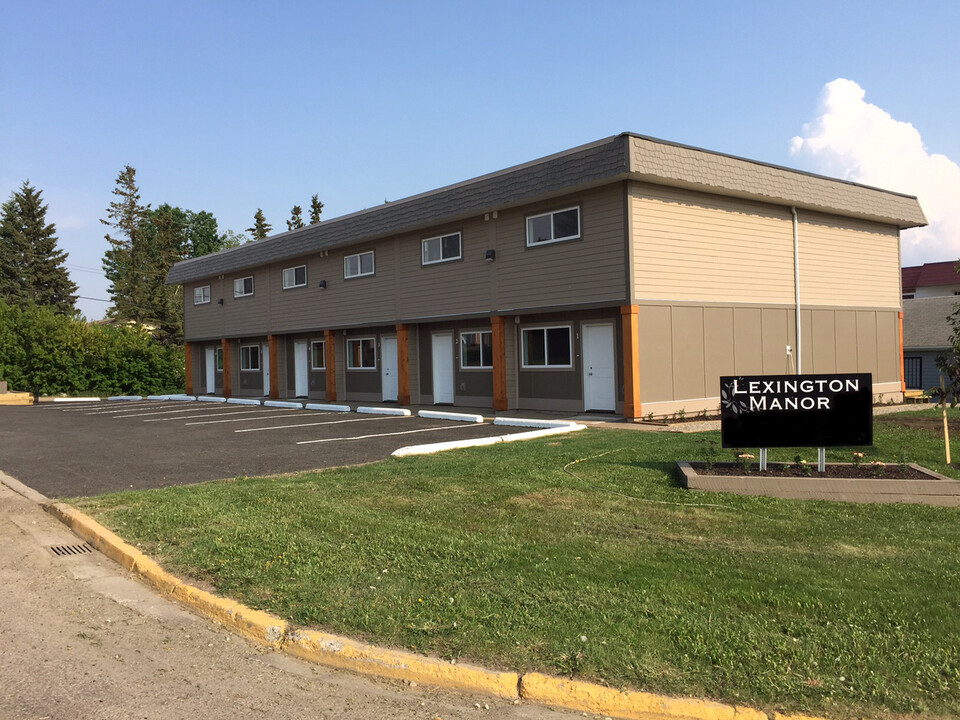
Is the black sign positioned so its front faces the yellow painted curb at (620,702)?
yes

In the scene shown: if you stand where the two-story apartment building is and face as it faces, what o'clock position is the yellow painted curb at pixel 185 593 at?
The yellow painted curb is roughly at 11 o'clock from the two-story apartment building.

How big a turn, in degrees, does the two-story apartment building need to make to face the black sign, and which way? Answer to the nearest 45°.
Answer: approximately 45° to its left

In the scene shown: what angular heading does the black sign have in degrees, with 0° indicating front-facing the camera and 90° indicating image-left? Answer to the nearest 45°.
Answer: approximately 0°

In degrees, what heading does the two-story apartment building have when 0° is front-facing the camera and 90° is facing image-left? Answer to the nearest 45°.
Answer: approximately 45°

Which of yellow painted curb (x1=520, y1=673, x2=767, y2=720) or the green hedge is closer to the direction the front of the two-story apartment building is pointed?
the yellow painted curb

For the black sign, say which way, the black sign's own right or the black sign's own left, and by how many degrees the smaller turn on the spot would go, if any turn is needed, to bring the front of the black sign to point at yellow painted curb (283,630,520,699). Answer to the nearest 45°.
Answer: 0° — it already faces it

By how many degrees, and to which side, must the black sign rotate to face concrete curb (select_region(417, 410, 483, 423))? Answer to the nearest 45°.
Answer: approximately 135° to its right

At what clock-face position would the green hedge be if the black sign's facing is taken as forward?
The green hedge is roughly at 4 o'clock from the black sign.

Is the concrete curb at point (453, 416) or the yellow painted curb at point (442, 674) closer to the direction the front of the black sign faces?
the yellow painted curb

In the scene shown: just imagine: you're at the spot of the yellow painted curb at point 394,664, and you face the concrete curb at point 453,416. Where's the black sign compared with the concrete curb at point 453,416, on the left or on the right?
right

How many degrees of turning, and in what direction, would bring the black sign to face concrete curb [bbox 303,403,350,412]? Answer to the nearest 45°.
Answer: approximately 135° to its right
